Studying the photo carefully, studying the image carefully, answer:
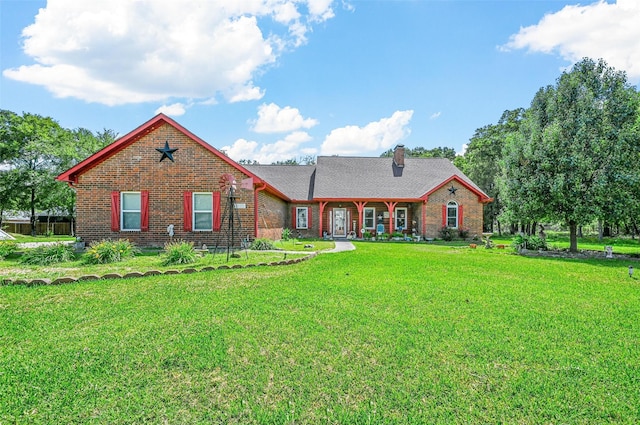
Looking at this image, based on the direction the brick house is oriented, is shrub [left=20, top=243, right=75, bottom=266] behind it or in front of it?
in front

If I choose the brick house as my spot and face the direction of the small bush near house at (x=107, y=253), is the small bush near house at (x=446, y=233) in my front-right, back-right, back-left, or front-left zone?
back-left

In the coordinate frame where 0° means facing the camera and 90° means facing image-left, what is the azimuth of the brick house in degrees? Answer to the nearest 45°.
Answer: approximately 0°

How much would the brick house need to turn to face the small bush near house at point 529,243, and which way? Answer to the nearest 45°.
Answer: approximately 90° to its left

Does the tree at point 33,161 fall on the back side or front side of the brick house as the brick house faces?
on the back side

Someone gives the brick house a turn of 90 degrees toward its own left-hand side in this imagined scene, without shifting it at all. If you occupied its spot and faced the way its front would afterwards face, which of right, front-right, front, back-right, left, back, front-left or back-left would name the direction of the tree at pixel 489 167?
front-left

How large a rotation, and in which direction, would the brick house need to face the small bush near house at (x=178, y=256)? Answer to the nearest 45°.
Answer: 0° — it already faces it

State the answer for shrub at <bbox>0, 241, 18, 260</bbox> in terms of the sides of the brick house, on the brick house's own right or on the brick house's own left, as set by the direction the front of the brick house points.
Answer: on the brick house's own right

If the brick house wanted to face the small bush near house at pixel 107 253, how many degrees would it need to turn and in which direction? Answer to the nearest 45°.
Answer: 0° — it already faces it

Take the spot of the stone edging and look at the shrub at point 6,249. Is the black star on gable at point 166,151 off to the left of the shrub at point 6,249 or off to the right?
right

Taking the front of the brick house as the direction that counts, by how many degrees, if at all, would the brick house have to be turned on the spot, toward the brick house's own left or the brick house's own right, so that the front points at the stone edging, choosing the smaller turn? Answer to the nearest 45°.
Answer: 0° — it already faces it

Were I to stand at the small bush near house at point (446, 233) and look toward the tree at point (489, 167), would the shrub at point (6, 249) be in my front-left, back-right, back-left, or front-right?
back-left
